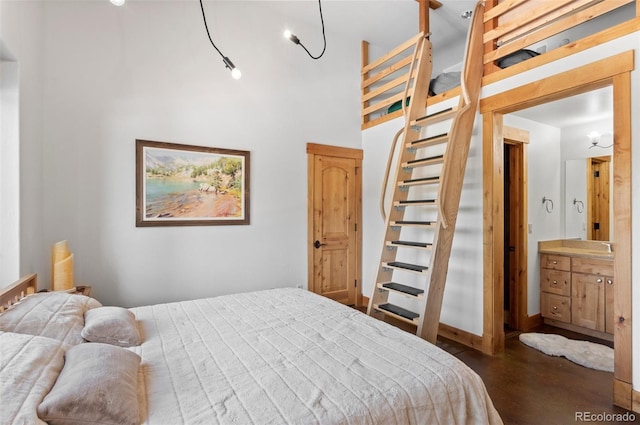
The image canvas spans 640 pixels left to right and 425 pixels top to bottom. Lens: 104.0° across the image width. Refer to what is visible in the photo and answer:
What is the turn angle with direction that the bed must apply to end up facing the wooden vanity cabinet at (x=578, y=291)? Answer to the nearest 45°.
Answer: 0° — it already faces it

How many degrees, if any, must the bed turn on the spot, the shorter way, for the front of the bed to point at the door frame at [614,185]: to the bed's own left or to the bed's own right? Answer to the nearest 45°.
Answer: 0° — it already faces it

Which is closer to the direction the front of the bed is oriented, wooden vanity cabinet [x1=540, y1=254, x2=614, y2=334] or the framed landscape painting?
the wooden vanity cabinet

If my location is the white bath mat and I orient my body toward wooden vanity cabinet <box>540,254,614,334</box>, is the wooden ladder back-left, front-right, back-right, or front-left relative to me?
back-left

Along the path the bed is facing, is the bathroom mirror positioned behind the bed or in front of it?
in front

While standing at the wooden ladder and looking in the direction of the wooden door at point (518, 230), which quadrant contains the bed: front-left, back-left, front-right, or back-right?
back-right

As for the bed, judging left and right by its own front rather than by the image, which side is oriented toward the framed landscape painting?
left

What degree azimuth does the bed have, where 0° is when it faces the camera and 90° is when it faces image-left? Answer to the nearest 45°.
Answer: approximately 270°

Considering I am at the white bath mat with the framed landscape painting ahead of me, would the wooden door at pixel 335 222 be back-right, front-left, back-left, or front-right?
front-right

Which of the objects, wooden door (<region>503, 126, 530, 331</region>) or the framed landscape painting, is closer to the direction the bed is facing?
the wooden door

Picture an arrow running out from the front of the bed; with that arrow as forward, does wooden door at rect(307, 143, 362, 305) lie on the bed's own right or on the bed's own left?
on the bed's own left
